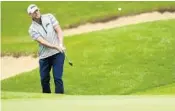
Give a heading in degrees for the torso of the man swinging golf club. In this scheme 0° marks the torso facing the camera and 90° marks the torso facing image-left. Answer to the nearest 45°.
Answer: approximately 0°
